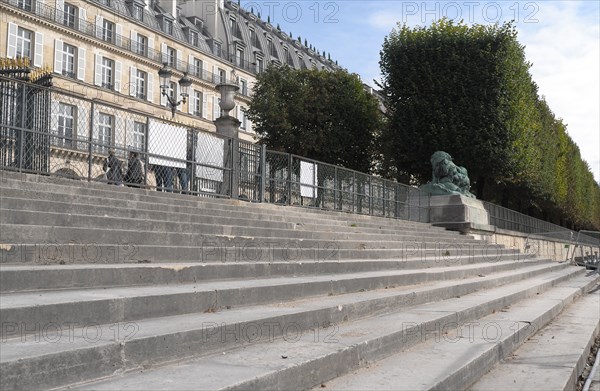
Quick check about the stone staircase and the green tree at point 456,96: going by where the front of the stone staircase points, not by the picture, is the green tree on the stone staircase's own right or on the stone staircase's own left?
on the stone staircase's own left

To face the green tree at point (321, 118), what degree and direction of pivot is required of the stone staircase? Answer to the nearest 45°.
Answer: approximately 135° to its left

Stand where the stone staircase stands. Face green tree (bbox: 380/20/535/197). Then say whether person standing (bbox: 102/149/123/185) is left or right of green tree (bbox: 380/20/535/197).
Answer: left

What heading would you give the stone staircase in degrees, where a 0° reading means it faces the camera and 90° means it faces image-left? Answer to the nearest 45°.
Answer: approximately 315°

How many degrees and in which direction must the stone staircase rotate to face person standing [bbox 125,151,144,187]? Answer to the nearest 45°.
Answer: approximately 135° to its left
